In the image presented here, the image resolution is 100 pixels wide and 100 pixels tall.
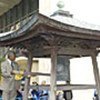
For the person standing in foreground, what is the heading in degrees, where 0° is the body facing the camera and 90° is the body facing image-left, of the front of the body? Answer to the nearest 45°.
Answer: approximately 315°
